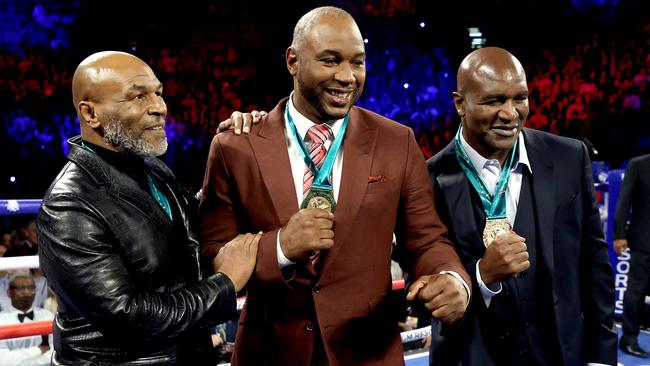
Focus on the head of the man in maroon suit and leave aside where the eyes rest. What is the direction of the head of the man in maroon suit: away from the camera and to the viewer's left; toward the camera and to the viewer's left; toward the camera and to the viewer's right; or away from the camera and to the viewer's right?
toward the camera and to the viewer's right

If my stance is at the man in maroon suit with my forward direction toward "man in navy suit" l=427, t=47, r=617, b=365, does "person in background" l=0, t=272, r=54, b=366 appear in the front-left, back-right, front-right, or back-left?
back-left

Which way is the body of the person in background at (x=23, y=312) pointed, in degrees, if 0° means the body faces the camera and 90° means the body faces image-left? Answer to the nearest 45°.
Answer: approximately 0°

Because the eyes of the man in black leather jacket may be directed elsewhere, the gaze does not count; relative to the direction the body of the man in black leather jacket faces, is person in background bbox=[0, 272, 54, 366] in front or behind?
behind

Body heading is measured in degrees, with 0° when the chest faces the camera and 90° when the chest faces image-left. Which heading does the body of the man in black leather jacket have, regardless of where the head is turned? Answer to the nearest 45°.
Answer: approximately 315°

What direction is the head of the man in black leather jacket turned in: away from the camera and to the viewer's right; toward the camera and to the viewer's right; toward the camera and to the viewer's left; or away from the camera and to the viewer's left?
toward the camera and to the viewer's right

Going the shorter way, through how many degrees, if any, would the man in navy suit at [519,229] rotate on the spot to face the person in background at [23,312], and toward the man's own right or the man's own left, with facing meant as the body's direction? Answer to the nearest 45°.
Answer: approximately 90° to the man's own right

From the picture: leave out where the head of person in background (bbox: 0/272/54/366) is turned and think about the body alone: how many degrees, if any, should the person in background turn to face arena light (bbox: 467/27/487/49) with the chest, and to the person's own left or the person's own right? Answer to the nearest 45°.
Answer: approximately 135° to the person's own left

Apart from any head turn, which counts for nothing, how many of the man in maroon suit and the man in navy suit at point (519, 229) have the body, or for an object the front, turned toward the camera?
2

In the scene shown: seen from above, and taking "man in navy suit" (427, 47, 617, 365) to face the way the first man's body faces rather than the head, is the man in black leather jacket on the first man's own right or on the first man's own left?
on the first man's own right

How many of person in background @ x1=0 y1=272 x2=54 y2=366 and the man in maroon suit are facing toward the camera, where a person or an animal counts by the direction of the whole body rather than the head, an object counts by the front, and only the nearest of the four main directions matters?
2

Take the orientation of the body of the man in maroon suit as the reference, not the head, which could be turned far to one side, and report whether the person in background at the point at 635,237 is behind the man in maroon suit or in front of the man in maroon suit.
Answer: behind

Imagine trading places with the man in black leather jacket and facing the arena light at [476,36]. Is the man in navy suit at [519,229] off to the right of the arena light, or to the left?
right
